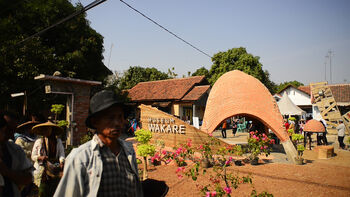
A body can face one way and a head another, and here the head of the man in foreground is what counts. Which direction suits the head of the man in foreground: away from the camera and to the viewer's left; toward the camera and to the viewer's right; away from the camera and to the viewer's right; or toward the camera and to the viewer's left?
toward the camera and to the viewer's right

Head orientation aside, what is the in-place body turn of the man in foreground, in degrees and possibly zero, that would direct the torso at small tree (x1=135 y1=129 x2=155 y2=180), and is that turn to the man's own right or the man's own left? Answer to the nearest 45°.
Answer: approximately 135° to the man's own left

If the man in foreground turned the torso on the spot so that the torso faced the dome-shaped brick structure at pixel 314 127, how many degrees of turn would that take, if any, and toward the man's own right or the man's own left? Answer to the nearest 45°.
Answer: approximately 90° to the man's own left

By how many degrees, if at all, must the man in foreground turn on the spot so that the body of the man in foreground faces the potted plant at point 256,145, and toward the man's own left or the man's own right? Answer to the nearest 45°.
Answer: approximately 90° to the man's own left

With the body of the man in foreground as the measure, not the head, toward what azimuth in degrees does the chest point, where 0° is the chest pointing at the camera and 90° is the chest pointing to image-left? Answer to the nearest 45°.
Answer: approximately 315°

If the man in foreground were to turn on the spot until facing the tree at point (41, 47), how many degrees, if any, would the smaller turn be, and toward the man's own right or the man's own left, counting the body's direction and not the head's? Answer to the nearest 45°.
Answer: approximately 135° to the man's own left

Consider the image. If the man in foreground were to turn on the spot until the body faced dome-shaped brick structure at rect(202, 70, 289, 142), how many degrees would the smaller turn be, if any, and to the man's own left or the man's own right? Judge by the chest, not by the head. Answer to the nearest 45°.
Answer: approximately 90° to the man's own left
